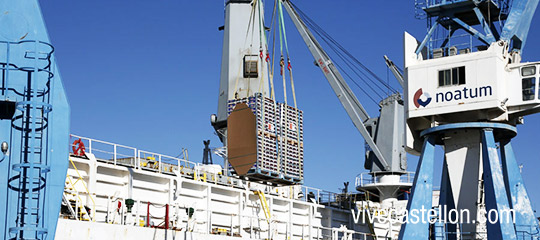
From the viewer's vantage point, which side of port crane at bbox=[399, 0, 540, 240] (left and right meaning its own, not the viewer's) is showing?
right

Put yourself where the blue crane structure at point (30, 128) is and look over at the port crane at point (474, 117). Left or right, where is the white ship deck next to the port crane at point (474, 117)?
left
